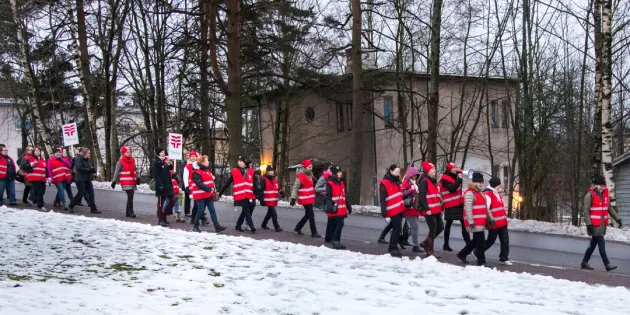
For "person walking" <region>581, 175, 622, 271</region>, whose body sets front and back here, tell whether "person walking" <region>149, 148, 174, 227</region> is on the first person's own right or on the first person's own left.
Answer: on the first person's own right

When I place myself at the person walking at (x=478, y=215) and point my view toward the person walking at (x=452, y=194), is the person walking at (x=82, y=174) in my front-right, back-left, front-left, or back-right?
front-left

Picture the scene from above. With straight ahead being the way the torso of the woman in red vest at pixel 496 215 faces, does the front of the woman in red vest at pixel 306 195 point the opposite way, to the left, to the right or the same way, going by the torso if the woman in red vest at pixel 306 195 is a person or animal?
the same way

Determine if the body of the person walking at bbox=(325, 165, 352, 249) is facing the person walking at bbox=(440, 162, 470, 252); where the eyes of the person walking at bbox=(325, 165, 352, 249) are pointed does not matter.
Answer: no
